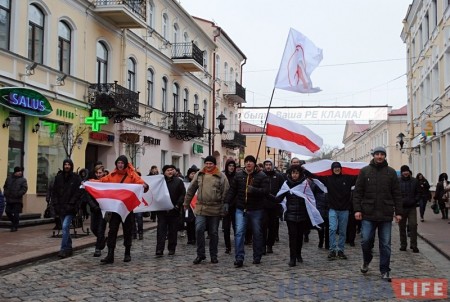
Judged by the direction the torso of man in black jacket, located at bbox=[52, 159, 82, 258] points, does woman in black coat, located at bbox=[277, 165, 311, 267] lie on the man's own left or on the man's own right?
on the man's own left

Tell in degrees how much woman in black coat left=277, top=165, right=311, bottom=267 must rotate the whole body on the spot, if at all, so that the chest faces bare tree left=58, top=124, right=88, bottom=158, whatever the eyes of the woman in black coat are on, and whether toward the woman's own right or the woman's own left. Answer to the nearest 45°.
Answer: approximately 135° to the woman's own right

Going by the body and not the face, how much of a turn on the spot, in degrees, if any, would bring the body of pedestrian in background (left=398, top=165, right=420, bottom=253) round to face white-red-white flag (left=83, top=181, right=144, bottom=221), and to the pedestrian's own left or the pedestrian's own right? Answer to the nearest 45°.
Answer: approximately 45° to the pedestrian's own right

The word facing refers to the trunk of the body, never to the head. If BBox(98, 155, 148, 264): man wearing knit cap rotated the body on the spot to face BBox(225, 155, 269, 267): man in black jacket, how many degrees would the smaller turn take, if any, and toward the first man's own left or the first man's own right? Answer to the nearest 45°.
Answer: approximately 90° to the first man's own left

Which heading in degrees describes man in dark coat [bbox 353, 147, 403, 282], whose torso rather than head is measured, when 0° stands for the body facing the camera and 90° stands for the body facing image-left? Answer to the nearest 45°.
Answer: approximately 0°

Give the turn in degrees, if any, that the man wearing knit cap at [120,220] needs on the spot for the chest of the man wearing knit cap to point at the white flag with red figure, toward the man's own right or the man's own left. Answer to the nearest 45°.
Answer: approximately 135° to the man's own left

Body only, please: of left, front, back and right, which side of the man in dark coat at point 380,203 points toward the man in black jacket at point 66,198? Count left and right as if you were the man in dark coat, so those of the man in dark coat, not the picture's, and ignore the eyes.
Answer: right

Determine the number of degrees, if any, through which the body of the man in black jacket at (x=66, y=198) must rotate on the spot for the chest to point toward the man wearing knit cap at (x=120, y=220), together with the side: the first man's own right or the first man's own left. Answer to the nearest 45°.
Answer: approximately 45° to the first man's own left

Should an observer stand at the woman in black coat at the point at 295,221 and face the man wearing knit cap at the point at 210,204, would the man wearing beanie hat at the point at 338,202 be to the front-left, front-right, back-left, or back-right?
back-right

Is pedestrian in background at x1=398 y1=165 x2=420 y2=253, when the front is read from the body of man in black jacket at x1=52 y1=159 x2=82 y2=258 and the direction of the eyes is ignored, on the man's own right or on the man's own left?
on the man's own left

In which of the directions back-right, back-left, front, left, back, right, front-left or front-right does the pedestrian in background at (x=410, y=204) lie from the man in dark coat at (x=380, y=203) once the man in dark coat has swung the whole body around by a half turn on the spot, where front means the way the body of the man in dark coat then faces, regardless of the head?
front
